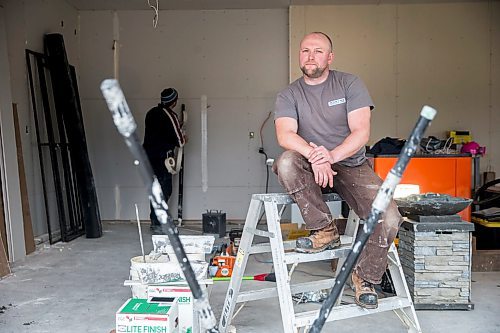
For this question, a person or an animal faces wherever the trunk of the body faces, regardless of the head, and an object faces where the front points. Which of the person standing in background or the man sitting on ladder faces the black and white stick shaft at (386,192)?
the man sitting on ladder

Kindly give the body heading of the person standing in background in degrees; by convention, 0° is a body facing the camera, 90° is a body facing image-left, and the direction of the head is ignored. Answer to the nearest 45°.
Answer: approximately 225°

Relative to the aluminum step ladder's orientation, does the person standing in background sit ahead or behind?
behind

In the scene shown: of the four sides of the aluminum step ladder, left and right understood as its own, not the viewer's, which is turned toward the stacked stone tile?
left

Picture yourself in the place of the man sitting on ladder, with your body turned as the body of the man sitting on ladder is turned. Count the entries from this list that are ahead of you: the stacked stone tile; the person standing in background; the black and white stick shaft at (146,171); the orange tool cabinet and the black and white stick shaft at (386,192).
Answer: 2

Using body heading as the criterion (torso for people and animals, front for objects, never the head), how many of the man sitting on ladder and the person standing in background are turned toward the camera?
1

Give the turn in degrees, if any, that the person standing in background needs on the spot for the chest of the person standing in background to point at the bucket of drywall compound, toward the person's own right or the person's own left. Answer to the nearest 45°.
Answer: approximately 135° to the person's own right

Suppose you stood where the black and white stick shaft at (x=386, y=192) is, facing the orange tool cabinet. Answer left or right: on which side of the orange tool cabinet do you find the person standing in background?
left

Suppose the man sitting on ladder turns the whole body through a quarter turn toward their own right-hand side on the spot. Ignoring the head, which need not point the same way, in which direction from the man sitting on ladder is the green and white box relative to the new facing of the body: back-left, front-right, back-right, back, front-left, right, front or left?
front-left

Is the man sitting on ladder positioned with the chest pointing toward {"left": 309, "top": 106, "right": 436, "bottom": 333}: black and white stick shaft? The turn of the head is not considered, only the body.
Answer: yes

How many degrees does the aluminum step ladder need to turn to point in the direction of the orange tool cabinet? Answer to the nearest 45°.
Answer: approximately 90° to its left

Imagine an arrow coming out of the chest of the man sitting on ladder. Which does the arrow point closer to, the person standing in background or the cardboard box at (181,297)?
the cardboard box

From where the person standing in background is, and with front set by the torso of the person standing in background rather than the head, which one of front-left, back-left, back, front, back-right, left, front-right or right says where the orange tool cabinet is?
right

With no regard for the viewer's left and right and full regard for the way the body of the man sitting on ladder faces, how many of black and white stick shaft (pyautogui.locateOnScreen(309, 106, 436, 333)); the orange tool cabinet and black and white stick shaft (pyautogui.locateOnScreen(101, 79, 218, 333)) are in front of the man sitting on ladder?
2
